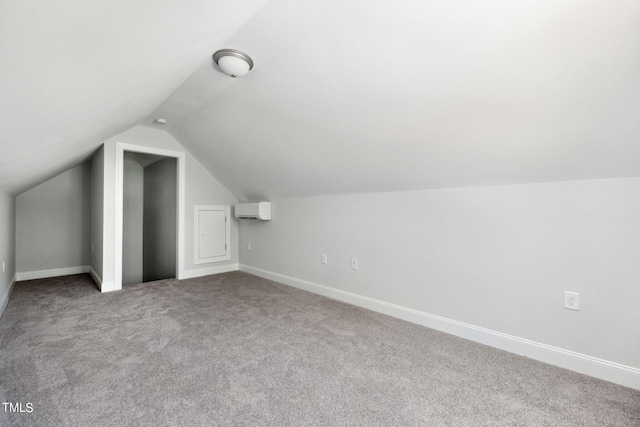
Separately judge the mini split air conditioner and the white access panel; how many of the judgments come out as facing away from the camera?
0

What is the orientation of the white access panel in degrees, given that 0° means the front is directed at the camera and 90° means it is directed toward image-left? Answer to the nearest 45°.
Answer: approximately 315°

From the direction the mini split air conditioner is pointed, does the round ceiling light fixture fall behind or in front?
in front

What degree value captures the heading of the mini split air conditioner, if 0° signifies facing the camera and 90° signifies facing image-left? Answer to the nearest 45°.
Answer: approximately 45°

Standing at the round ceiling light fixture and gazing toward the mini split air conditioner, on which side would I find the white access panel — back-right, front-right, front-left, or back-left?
front-left

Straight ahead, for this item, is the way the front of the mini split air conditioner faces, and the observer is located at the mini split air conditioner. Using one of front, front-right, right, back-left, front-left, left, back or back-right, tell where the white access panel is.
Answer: right

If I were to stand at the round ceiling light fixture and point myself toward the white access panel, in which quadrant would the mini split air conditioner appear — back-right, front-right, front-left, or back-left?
front-right

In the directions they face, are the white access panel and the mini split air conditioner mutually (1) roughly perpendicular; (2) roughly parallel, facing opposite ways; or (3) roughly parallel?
roughly perpendicular

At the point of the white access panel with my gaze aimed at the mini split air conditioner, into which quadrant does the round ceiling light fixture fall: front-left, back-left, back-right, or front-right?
front-right

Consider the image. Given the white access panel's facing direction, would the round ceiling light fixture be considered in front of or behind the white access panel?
in front

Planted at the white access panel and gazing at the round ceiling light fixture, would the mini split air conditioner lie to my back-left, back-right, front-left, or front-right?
front-left
